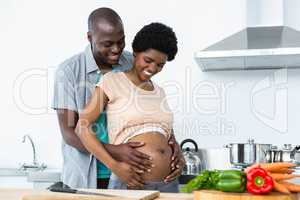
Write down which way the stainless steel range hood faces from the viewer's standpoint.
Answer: facing the viewer

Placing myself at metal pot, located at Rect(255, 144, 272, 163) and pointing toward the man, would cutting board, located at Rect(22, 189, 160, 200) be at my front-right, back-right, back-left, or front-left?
front-left

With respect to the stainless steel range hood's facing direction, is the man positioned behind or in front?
in front

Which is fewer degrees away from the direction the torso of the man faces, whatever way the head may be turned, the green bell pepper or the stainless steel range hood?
the green bell pepper

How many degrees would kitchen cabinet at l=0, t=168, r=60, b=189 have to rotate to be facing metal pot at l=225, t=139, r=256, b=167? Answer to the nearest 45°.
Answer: approximately 45° to its left

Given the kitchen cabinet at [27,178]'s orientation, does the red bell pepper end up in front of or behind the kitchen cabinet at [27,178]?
in front

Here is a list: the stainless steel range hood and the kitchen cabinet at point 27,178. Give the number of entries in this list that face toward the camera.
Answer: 2

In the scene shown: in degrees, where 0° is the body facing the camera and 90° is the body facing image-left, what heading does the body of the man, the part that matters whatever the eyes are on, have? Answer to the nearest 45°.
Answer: approximately 315°

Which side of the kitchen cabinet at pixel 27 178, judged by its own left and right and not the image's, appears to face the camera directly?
front

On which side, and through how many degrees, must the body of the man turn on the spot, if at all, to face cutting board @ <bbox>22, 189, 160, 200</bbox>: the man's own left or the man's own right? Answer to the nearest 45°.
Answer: approximately 45° to the man's own right

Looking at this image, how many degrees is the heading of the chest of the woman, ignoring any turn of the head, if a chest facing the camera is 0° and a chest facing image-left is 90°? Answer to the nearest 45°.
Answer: approximately 315°
